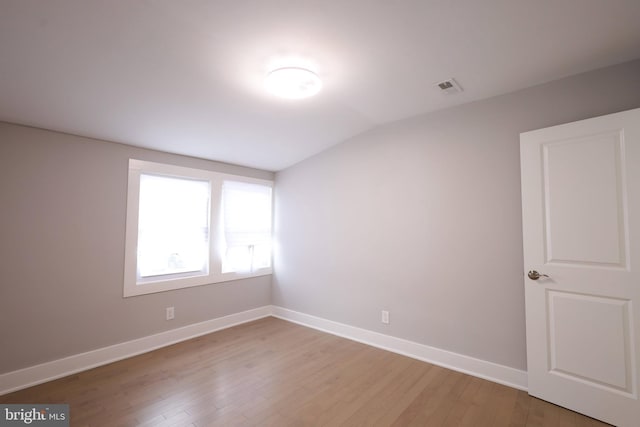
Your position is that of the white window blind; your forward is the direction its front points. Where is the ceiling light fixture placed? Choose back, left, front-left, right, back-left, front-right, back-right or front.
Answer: front-right

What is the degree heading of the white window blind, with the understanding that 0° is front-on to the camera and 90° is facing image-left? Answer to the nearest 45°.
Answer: approximately 315°

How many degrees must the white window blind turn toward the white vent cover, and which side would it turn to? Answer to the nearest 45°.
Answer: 0° — it already faces it

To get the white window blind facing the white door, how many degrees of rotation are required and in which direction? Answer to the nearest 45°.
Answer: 0° — it already faces it
